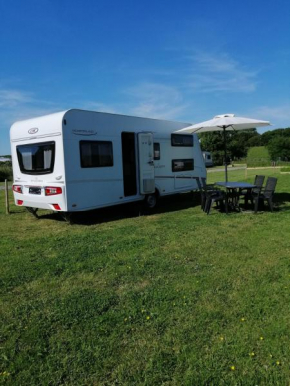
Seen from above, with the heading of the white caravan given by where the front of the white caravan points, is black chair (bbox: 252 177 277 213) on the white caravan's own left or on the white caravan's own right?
on the white caravan's own right

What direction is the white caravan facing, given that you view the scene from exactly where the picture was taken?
facing away from the viewer and to the right of the viewer
